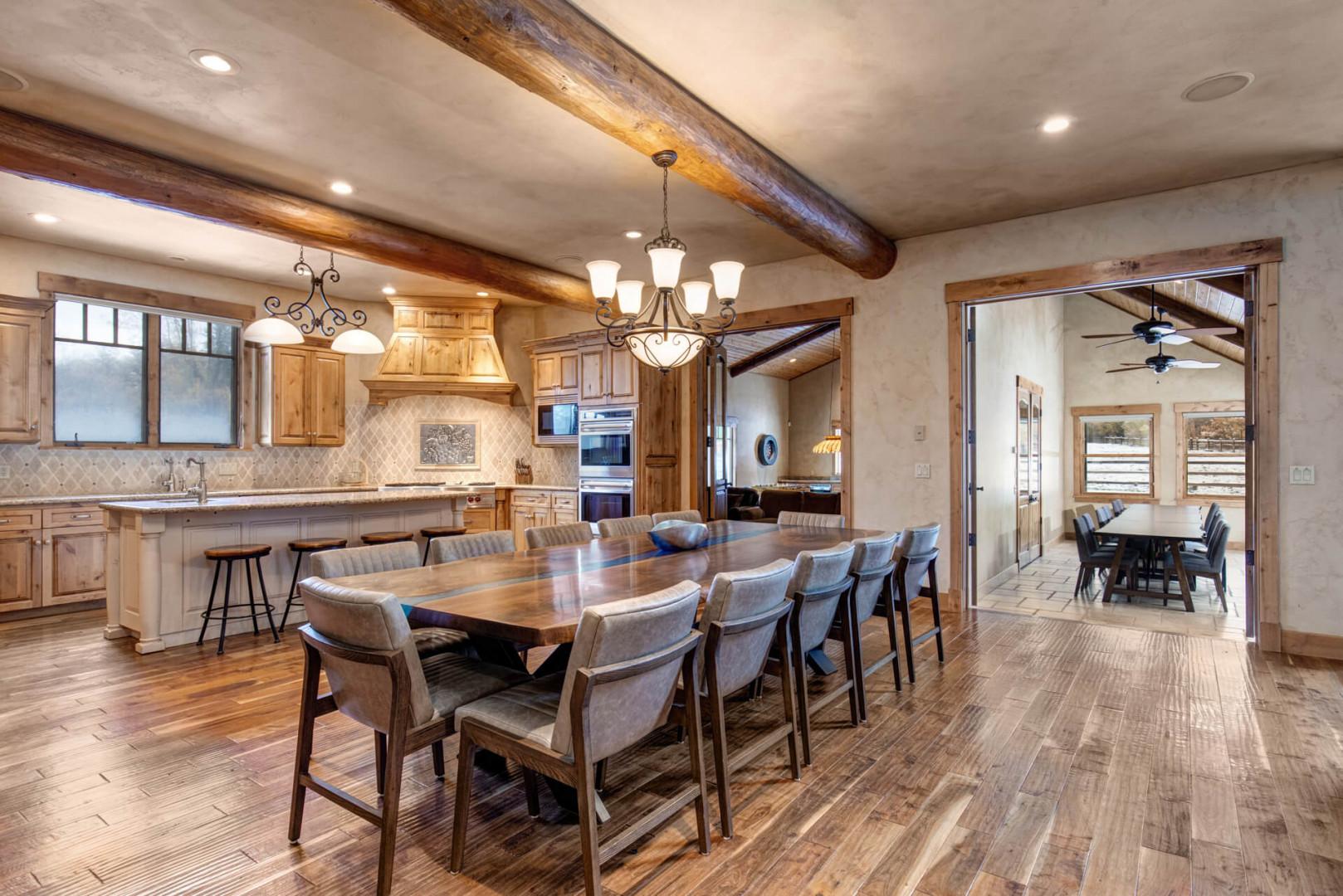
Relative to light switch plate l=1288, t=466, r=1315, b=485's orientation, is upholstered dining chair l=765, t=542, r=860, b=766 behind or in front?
in front

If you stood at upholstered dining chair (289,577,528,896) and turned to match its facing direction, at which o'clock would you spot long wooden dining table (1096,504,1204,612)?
The long wooden dining table is roughly at 1 o'clock from the upholstered dining chair.

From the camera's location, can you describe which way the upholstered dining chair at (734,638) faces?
facing away from the viewer and to the left of the viewer

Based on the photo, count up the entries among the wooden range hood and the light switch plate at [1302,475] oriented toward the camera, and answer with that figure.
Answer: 2

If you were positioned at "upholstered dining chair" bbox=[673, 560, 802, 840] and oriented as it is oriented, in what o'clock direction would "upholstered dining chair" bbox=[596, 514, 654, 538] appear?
"upholstered dining chair" bbox=[596, 514, 654, 538] is roughly at 1 o'clock from "upholstered dining chair" bbox=[673, 560, 802, 840].

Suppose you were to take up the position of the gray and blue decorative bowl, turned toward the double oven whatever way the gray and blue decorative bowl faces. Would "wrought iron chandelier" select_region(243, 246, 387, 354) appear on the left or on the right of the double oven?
left

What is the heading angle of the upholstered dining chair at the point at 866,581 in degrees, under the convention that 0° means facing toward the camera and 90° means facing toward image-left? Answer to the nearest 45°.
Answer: approximately 135°

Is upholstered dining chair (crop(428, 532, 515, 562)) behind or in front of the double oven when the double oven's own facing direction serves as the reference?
in front

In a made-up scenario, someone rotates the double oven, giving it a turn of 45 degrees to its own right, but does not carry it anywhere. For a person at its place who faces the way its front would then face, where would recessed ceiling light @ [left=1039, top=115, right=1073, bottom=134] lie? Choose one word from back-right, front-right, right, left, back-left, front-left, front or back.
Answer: back-left

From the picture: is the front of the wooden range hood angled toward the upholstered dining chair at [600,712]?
yes

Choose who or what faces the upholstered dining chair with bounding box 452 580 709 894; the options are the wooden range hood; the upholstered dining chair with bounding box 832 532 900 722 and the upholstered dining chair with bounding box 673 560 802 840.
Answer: the wooden range hood

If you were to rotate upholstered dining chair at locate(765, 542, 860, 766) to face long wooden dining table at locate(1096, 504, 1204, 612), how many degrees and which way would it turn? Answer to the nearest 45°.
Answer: approximately 90° to its right

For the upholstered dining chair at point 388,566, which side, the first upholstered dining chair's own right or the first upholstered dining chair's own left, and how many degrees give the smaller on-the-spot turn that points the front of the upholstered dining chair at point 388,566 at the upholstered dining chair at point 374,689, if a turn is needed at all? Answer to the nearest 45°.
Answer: approximately 45° to the first upholstered dining chair's own right

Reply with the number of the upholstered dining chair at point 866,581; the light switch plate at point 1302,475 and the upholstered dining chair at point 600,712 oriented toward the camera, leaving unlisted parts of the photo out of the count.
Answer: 1

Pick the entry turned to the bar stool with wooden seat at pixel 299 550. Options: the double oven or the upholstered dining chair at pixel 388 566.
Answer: the double oven

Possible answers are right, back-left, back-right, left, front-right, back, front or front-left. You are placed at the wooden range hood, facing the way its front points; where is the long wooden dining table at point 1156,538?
front-left

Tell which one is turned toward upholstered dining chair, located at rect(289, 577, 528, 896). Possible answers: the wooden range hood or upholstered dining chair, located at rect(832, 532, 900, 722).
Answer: the wooden range hood
